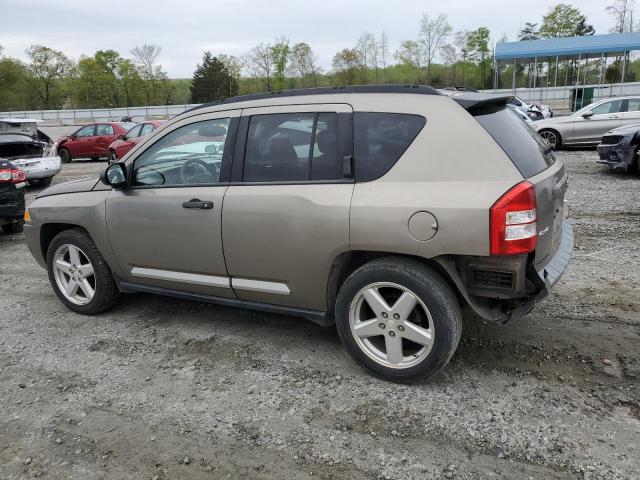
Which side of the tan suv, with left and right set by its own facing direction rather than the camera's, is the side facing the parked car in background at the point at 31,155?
front

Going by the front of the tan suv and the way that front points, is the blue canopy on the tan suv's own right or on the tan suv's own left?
on the tan suv's own right

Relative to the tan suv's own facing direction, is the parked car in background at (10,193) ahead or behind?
ahead

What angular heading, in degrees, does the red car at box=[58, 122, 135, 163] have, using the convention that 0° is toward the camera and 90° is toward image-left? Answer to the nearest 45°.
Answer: approximately 90°

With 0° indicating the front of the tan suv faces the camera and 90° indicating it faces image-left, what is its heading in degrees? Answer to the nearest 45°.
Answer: approximately 135°

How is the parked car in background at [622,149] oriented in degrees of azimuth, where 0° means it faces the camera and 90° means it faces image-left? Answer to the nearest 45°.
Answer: approximately 45°

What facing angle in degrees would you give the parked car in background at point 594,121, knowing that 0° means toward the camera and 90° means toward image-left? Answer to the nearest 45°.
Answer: approximately 90°

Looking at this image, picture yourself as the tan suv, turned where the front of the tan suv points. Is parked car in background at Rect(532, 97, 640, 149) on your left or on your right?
on your right

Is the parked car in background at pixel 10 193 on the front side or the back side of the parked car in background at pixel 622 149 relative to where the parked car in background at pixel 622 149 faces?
on the front side

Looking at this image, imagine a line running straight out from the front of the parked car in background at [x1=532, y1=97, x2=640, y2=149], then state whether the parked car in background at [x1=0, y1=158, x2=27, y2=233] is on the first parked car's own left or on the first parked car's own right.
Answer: on the first parked car's own left

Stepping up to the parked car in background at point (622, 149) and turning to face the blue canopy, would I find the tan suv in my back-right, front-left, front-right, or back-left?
back-left
